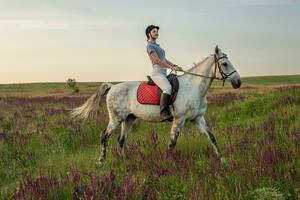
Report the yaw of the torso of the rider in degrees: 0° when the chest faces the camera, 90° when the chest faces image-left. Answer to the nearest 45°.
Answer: approximately 270°

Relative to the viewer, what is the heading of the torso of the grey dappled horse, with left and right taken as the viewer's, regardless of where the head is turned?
facing to the right of the viewer
